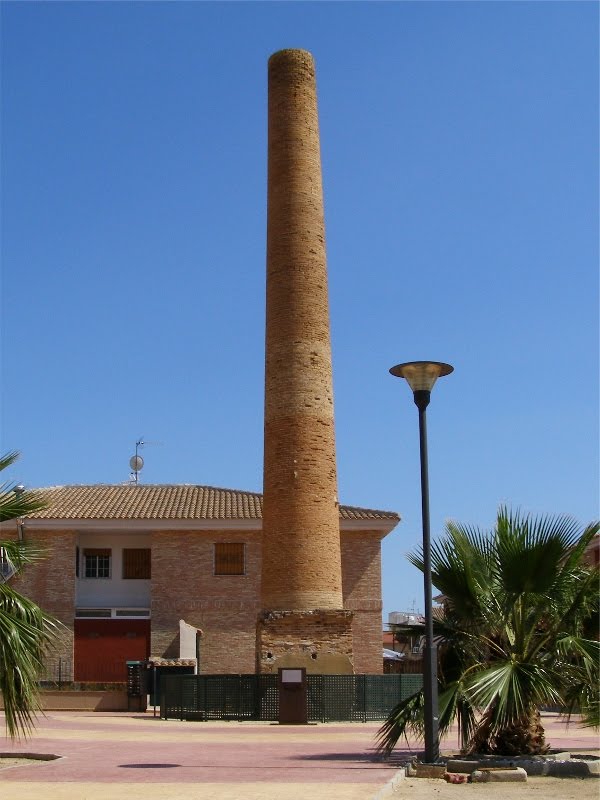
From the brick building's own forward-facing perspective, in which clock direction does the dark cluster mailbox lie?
The dark cluster mailbox is roughly at 12 o'clock from the brick building.

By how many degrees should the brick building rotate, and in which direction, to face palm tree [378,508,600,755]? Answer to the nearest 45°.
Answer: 0° — it already faces it

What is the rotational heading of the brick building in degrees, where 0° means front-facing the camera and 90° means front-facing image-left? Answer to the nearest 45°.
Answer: approximately 0°

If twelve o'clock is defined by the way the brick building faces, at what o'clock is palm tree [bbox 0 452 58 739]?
The palm tree is roughly at 12 o'clock from the brick building.
